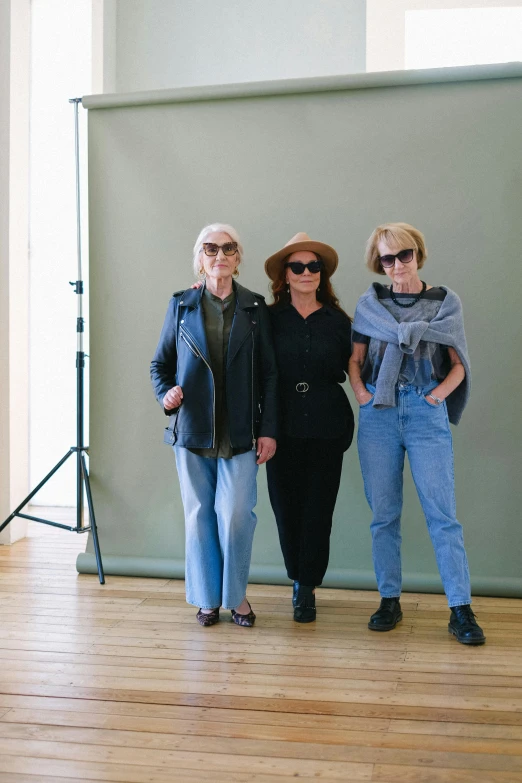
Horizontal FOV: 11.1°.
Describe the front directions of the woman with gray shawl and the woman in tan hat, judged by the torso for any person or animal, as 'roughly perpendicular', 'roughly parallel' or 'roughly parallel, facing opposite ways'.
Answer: roughly parallel

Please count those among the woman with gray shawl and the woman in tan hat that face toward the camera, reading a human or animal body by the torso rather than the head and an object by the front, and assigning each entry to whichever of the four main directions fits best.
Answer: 2

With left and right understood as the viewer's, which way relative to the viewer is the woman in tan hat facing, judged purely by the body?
facing the viewer

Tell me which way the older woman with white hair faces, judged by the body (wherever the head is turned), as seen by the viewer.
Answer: toward the camera

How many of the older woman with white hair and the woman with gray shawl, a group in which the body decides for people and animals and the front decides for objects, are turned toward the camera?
2

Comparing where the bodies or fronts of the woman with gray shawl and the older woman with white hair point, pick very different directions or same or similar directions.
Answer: same or similar directions
